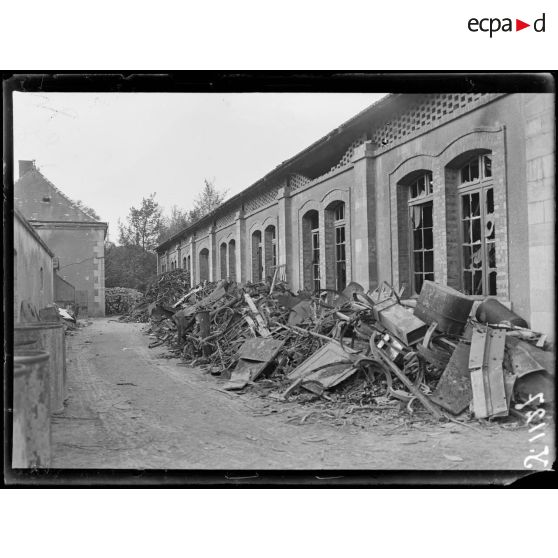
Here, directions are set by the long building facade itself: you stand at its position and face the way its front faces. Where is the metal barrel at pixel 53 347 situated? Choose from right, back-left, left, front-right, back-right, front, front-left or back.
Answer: front

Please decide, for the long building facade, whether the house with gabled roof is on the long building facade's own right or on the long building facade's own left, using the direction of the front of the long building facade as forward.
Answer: on the long building facade's own right

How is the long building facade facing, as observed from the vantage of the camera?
facing the viewer and to the left of the viewer

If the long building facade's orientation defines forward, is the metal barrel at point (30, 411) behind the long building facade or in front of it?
in front
